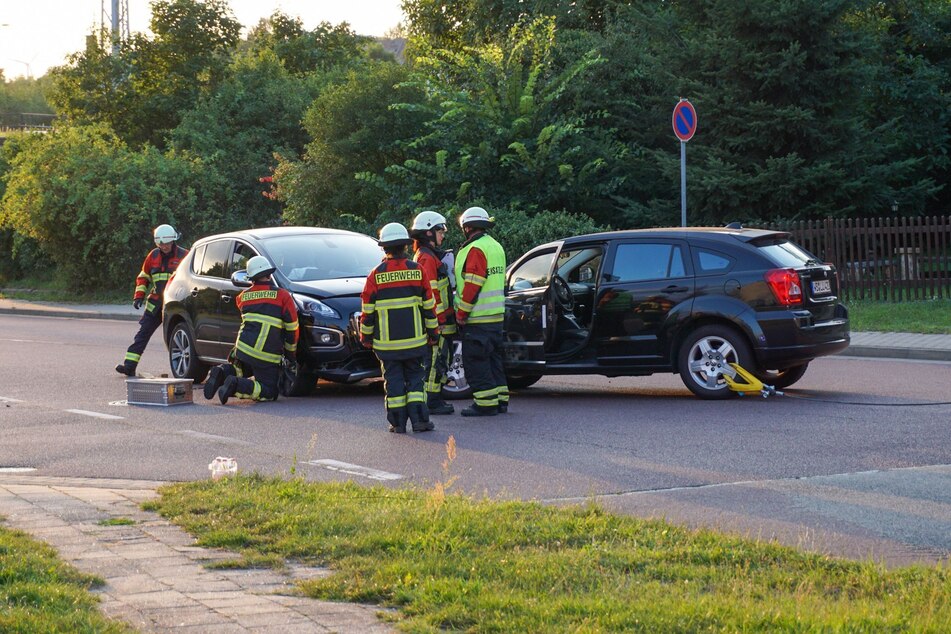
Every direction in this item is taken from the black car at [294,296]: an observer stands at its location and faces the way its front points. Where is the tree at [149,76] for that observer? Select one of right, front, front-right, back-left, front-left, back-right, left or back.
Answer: back-left

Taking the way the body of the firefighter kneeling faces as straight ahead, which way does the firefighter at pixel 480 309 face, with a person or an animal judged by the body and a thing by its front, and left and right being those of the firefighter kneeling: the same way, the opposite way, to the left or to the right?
to the left

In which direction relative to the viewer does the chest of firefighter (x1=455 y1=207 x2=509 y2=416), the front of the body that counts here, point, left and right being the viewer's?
facing away from the viewer and to the left of the viewer

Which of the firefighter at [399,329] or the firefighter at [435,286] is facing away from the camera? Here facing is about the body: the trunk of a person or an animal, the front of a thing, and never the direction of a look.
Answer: the firefighter at [399,329]

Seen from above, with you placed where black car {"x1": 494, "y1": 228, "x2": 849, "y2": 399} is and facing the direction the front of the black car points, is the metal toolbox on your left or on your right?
on your left

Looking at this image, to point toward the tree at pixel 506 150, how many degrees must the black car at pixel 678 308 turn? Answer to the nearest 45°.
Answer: approximately 45° to its right

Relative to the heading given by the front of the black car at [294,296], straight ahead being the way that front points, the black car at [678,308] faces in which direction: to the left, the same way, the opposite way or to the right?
the opposite way

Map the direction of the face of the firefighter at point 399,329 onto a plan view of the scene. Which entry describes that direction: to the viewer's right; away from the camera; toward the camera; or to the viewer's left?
away from the camera

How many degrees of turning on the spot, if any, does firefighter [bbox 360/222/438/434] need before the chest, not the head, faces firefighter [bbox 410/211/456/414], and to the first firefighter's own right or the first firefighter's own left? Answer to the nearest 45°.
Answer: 0° — they already face them

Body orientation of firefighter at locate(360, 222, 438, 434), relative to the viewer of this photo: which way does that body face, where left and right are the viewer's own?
facing away from the viewer

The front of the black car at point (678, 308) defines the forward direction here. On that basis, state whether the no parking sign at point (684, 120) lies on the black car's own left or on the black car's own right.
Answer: on the black car's own right

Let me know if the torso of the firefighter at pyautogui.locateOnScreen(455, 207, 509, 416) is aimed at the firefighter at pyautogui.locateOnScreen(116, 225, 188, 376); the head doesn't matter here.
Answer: yes

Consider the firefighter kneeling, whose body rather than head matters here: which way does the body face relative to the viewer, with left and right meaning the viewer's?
facing away from the viewer and to the right of the viewer

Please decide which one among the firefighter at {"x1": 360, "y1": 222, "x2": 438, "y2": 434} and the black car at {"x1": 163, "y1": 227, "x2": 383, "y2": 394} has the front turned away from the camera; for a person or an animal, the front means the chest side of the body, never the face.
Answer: the firefighter
